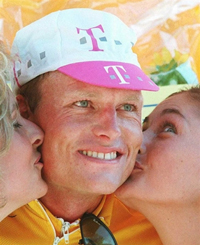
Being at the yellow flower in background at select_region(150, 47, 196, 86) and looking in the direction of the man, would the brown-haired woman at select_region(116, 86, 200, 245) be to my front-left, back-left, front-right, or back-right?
front-left

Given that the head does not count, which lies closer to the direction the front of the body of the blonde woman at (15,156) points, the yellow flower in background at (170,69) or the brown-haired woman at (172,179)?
the brown-haired woman

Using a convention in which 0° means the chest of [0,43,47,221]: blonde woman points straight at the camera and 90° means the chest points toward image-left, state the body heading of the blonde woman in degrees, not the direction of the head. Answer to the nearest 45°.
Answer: approximately 270°

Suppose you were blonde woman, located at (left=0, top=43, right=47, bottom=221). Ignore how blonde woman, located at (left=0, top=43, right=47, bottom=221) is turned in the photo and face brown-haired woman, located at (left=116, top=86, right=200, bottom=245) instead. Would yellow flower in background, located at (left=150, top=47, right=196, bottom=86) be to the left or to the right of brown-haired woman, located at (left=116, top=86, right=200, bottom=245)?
left

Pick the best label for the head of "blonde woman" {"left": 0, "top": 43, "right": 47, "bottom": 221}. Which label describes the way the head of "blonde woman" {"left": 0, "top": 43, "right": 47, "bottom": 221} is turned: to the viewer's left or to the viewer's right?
to the viewer's right

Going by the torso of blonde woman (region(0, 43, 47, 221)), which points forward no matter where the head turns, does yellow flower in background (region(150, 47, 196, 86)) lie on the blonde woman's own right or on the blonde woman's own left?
on the blonde woman's own left

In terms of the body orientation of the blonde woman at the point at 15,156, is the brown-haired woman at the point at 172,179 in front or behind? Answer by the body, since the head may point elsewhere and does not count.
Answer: in front
